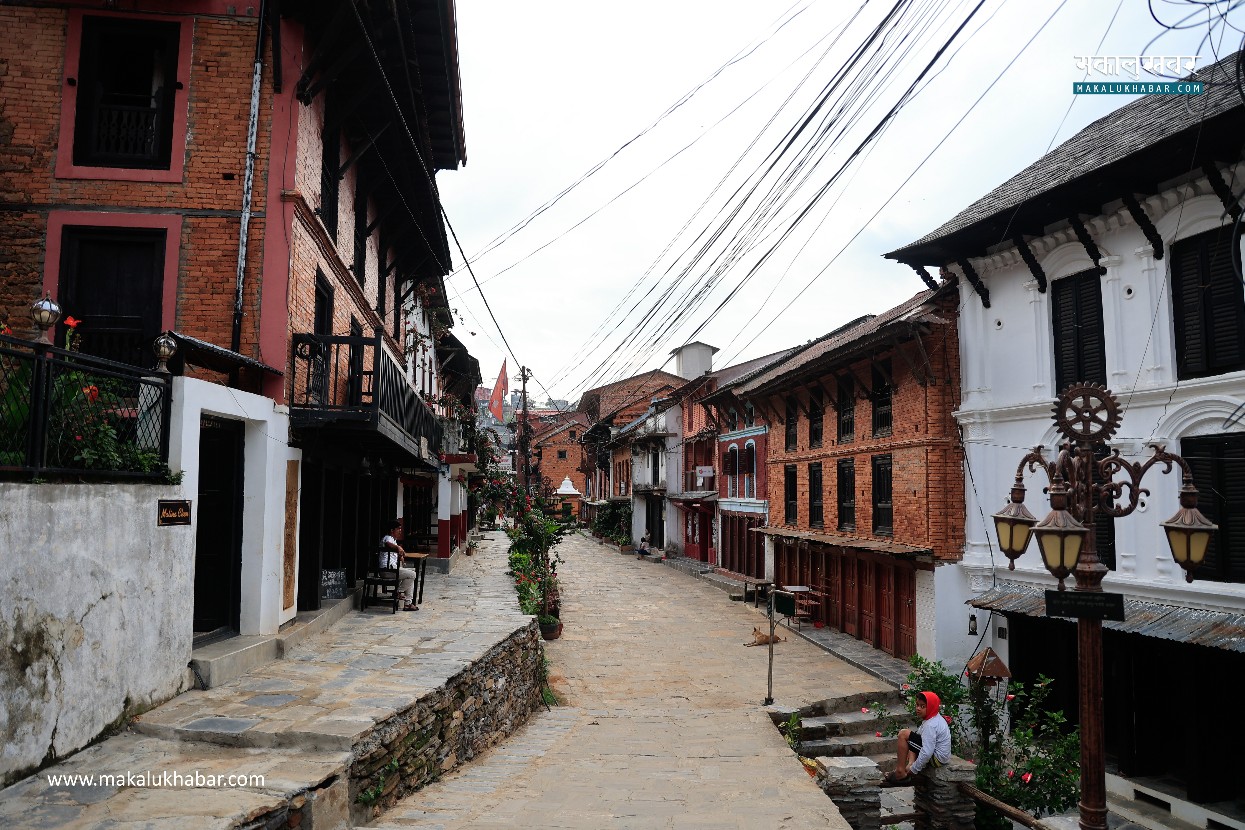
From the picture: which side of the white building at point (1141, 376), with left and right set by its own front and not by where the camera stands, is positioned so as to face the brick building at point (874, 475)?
right

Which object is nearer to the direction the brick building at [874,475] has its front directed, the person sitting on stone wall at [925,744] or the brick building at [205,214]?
the brick building

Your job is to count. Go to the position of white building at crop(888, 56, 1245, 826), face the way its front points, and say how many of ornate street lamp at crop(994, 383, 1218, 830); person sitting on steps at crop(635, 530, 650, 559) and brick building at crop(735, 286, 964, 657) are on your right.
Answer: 2

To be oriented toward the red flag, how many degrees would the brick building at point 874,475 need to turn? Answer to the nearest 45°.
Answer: approximately 90° to its right

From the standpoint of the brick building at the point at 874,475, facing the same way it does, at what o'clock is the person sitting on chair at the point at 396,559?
The person sitting on chair is roughly at 12 o'clock from the brick building.

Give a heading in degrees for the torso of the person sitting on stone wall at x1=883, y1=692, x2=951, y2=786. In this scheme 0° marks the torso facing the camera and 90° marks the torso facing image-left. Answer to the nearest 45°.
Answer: approximately 90°

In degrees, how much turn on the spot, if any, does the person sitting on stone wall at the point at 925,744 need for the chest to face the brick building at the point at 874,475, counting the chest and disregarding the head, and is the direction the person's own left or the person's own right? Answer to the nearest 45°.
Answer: approximately 90° to the person's own right

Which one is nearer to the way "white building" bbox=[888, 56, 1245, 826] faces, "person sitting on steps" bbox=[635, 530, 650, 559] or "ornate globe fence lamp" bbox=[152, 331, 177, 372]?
the ornate globe fence lamp

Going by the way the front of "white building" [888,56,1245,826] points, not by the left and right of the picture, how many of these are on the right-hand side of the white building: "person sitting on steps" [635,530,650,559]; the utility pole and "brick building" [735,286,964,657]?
3

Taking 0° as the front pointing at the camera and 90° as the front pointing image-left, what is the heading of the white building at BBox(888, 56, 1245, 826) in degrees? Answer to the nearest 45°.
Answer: approximately 45°
